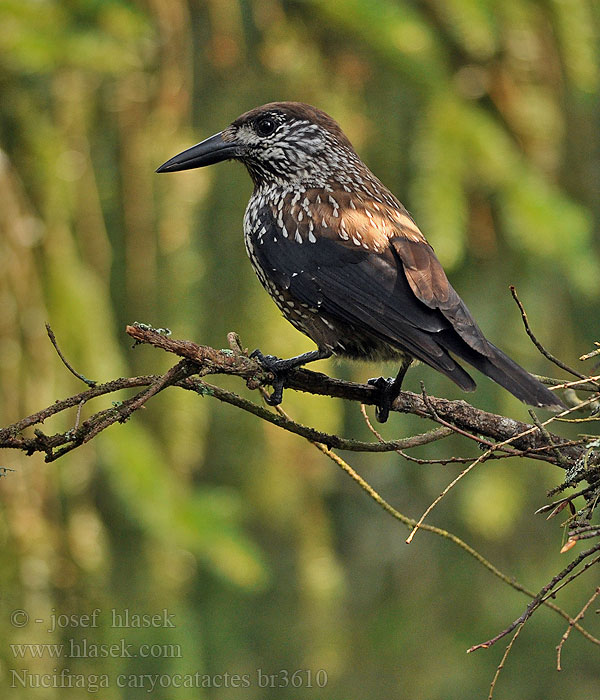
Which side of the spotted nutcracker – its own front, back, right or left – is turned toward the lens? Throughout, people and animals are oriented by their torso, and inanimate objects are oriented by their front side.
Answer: left

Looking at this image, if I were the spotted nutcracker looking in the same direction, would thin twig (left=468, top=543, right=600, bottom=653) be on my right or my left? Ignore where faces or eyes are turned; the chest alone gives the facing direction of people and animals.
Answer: on my left
